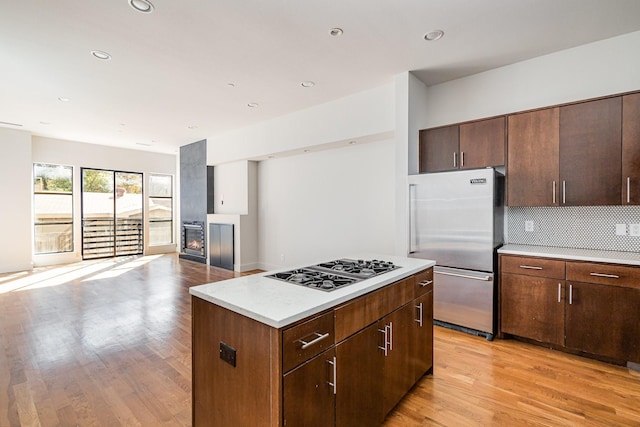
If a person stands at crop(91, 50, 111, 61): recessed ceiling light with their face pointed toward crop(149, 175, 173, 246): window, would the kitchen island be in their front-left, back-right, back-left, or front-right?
back-right

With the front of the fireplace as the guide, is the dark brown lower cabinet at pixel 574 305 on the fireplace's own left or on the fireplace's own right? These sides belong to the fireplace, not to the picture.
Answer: on the fireplace's own left

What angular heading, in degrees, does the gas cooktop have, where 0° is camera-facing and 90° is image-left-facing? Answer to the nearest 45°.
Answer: approximately 315°

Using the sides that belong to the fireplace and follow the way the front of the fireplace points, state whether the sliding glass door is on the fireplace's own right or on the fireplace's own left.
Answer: on the fireplace's own right

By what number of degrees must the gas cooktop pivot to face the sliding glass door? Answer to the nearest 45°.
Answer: approximately 180°

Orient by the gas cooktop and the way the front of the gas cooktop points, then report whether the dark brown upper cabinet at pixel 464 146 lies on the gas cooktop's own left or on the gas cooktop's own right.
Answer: on the gas cooktop's own left

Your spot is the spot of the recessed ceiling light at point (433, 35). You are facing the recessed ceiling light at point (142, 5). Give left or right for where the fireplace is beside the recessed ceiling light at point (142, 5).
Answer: right

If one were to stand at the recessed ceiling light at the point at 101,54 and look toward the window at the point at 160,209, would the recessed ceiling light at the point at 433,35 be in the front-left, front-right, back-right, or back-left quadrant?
back-right

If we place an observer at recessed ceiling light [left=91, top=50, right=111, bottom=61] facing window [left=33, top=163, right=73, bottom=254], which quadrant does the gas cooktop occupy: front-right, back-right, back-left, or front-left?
back-right

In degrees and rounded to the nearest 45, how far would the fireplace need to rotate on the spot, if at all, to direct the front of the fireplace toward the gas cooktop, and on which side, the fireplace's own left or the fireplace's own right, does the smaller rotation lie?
approximately 45° to the fireplace's own left

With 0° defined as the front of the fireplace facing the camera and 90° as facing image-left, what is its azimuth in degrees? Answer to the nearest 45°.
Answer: approximately 45°

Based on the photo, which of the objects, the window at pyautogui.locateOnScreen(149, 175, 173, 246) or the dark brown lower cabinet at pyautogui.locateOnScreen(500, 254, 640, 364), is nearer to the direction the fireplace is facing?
the dark brown lower cabinet
